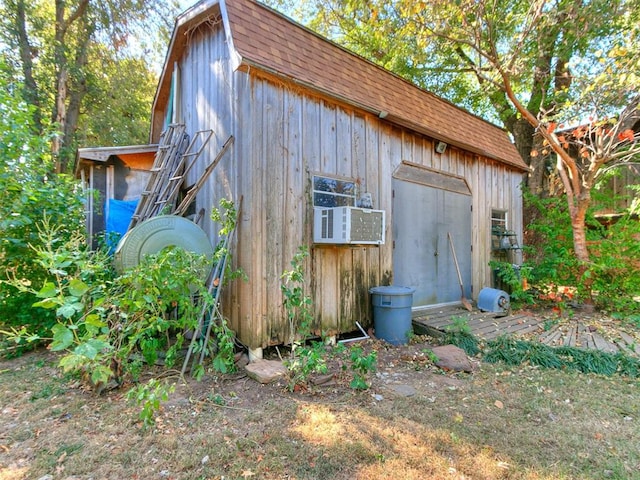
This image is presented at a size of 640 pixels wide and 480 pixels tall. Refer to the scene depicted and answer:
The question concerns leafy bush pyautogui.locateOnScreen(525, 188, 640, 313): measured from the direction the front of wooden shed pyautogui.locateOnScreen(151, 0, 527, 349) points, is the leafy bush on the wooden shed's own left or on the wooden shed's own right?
on the wooden shed's own left

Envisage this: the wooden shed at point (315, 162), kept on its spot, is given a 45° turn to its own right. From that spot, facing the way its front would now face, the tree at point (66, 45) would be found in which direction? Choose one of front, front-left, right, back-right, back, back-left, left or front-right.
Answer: back-right

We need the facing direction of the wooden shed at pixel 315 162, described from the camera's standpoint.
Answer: facing the viewer and to the right of the viewer

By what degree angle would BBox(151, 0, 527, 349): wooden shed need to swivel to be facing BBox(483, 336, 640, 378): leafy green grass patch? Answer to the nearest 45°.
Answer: approximately 45° to its left

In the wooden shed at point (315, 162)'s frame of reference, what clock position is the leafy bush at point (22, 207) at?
The leafy bush is roughly at 4 o'clock from the wooden shed.
